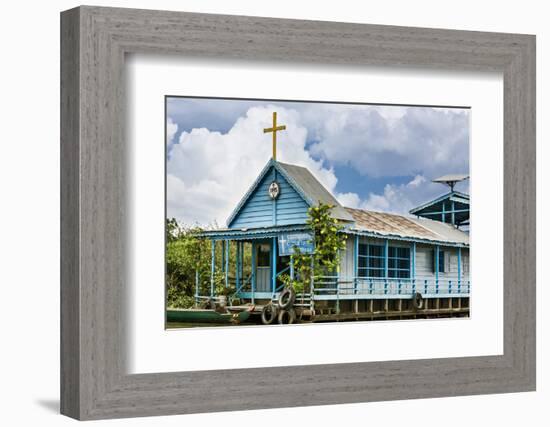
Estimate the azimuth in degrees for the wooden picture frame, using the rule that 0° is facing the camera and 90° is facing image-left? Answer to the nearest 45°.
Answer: approximately 315°
